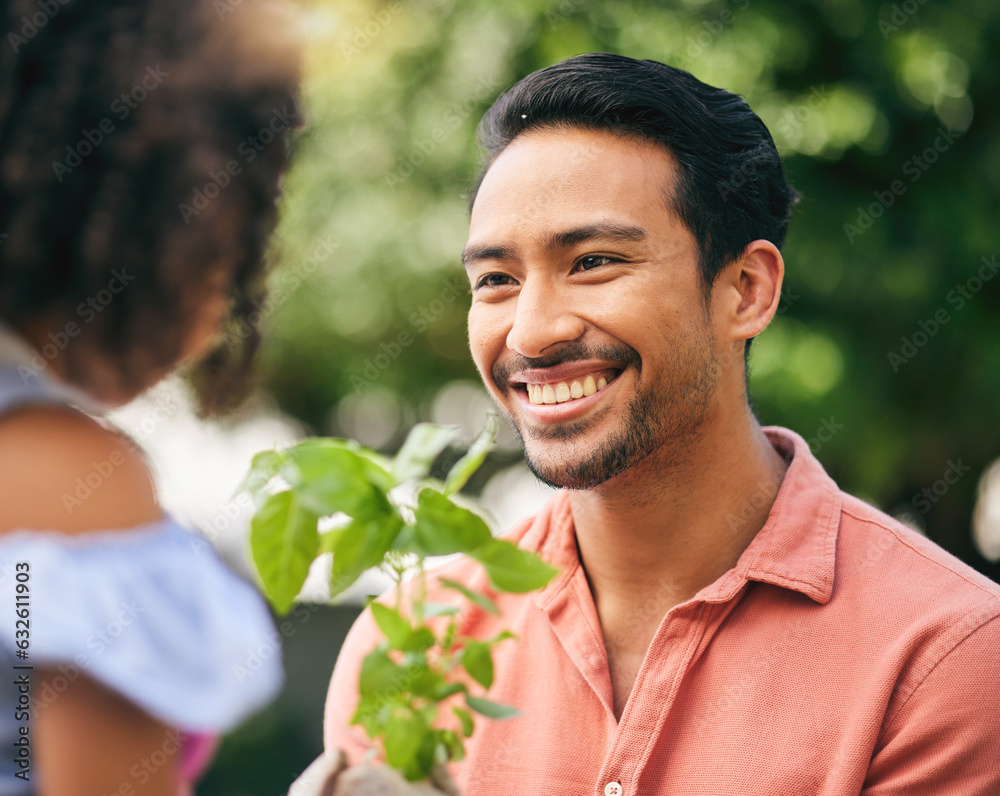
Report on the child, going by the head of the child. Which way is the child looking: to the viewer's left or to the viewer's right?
to the viewer's right

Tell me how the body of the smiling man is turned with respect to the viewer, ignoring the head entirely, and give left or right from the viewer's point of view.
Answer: facing the viewer and to the left of the viewer

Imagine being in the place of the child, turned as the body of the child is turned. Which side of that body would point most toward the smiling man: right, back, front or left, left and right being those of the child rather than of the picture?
front

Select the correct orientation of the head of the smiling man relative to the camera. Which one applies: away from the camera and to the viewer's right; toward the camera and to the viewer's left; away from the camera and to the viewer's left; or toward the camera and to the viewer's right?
toward the camera and to the viewer's left

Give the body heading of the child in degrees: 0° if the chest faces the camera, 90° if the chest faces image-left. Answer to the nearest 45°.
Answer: approximately 225°

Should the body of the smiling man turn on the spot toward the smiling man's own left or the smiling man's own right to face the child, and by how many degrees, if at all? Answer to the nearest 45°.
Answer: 0° — they already face them
